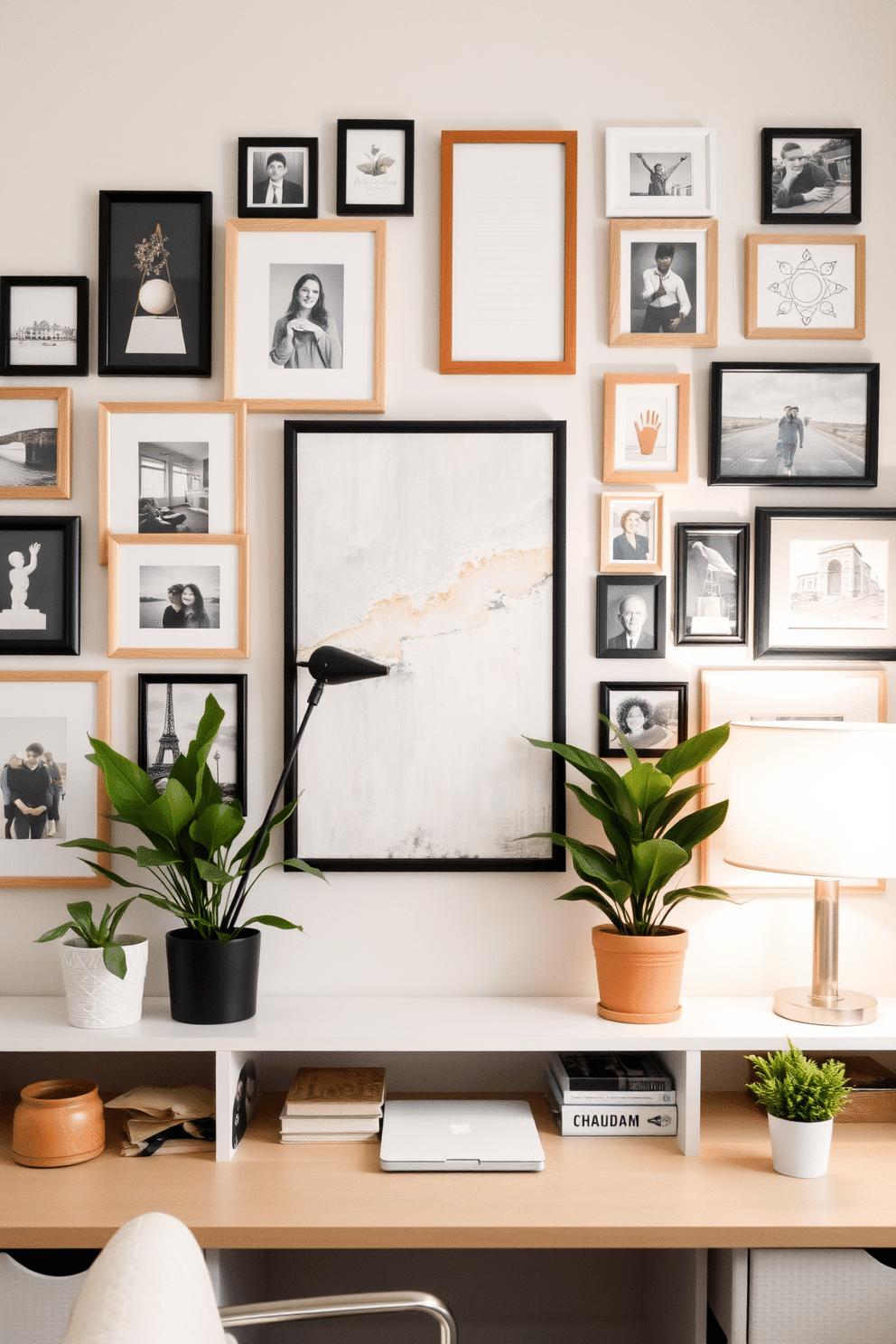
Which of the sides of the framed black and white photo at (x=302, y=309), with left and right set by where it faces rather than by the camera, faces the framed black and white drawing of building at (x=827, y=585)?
left

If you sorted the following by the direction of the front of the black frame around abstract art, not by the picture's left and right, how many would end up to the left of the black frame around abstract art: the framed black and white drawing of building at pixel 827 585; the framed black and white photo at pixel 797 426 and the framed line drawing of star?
3

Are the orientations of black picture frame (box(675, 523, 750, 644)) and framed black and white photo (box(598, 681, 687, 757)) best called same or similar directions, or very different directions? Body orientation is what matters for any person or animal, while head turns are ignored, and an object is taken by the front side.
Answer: same or similar directions

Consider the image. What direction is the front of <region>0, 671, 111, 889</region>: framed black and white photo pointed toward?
toward the camera

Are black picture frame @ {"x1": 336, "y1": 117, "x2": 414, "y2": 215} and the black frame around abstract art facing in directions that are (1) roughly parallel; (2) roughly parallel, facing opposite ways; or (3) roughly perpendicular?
roughly parallel

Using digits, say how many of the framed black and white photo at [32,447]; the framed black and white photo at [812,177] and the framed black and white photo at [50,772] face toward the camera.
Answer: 3

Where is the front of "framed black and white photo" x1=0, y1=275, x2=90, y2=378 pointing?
toward the camera

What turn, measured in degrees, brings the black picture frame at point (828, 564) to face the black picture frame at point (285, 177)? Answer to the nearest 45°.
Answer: approximately 90° to its right

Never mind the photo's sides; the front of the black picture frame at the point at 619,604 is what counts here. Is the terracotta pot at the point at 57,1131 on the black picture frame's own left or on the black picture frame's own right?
on the black picture frame's own right

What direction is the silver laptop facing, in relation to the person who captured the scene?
facing the viewer
